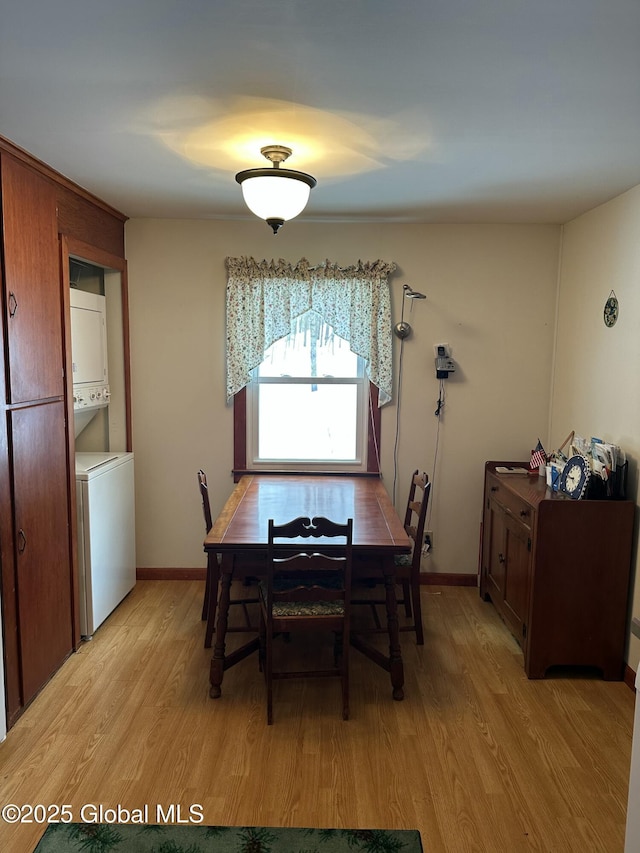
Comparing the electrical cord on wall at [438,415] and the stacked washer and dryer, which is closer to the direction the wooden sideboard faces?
the stacked washer and dryer

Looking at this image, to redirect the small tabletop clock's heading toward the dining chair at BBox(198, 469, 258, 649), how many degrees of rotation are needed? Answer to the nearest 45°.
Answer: approximately 45° to its right

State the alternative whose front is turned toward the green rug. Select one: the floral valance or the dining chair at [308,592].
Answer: the floral valance

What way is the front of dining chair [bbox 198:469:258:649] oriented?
to the viewer's right

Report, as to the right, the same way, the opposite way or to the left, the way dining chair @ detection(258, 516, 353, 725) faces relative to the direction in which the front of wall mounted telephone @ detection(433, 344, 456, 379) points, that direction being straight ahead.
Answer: the opposite way

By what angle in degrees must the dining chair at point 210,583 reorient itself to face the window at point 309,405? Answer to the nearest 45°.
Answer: approximately 45° to its left

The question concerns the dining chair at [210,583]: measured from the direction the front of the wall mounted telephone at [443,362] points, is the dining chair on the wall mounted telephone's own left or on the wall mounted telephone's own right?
on the wall mounted telephone's own right

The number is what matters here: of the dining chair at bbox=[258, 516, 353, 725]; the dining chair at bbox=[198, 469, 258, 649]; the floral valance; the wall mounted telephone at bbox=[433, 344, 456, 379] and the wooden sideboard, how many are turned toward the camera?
2

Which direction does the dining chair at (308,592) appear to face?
away from the camera

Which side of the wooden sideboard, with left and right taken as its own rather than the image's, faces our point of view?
left

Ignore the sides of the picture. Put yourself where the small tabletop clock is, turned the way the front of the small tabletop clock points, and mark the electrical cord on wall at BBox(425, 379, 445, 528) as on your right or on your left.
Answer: on your right

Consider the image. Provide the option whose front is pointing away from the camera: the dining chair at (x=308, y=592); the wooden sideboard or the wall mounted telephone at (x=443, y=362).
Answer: the dining chair

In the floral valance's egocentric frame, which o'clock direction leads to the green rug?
The green rug is roughly at 12 o'clock from the floral valance.

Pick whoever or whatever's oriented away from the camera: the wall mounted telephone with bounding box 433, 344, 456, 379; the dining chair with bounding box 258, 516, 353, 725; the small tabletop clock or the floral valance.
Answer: the dining chair

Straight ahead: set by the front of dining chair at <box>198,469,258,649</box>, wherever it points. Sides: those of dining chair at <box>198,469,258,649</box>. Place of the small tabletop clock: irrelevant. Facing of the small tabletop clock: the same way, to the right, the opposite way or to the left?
the opposite way

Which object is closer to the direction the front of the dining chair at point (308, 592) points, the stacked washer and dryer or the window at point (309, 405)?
the window
